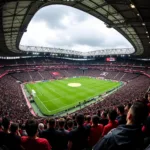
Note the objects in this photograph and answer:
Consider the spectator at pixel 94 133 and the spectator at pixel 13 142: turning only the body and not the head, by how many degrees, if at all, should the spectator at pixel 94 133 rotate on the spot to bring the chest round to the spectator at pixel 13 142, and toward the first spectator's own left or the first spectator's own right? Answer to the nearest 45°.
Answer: approximately 135° to the first spectator's own left

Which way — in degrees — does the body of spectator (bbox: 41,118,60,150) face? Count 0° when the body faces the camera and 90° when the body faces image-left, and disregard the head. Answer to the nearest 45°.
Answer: approximately 180°

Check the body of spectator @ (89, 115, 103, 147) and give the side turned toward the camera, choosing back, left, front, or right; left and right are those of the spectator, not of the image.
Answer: back

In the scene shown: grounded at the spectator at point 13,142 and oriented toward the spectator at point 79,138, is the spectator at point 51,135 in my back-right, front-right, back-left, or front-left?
front-left

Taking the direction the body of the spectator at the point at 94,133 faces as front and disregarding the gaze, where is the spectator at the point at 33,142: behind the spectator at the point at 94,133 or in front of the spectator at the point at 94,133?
behind

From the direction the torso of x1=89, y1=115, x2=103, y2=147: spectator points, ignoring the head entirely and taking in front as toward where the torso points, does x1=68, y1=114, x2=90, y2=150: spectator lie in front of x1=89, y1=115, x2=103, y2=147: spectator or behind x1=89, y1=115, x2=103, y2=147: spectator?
behind

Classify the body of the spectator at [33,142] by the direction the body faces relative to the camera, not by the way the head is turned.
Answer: away from the camera

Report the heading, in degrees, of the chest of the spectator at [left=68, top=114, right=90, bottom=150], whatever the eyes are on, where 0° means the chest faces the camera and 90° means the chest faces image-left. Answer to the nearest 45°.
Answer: approximately 180°

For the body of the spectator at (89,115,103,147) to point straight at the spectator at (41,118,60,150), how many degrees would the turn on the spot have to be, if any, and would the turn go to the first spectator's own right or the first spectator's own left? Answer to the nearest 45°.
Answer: approximately 90° to the first spectator's own left

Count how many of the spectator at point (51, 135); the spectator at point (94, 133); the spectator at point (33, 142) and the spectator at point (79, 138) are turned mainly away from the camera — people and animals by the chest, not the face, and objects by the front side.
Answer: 4
